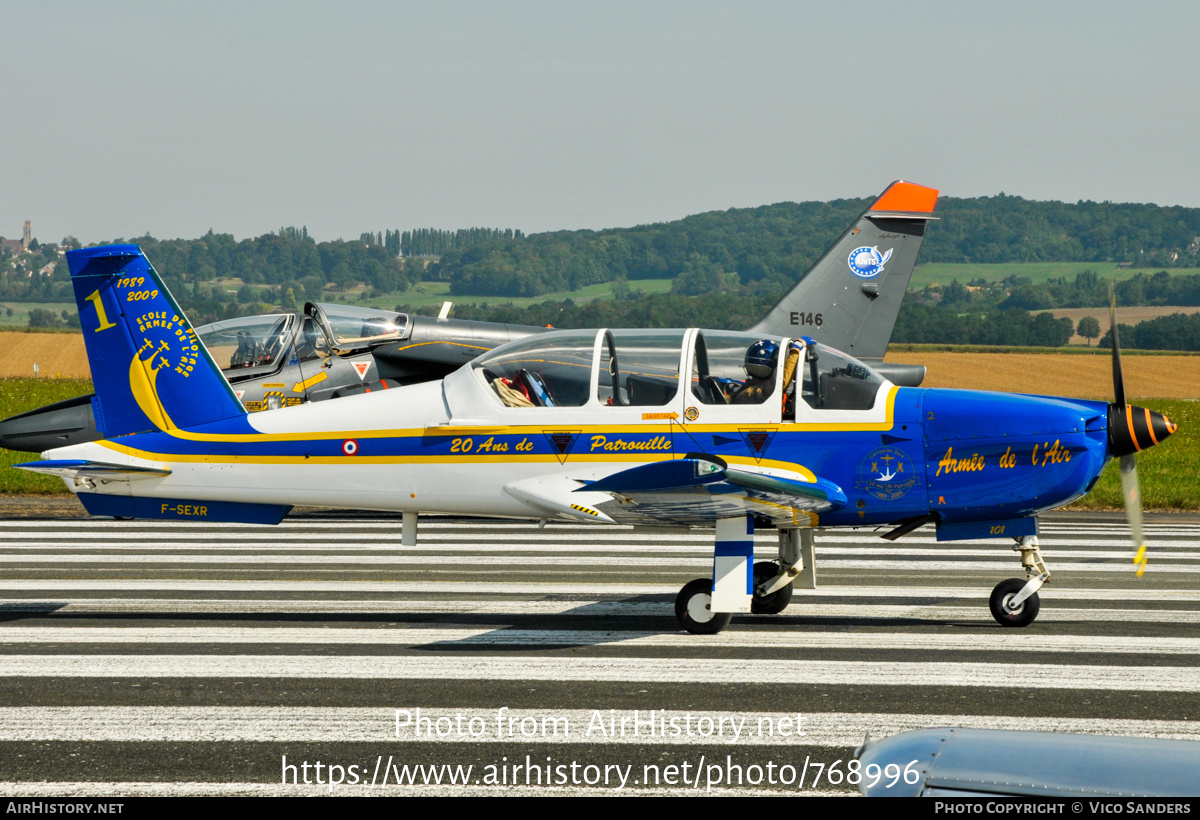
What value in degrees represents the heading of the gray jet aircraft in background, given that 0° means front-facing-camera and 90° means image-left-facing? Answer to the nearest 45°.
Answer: approximately 90°

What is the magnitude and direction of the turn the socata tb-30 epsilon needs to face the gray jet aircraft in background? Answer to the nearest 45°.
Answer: approximately 135° to its left

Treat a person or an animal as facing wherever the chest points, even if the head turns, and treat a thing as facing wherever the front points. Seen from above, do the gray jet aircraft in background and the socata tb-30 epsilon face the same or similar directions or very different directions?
very different directions

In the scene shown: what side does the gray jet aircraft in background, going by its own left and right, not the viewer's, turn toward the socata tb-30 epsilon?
left

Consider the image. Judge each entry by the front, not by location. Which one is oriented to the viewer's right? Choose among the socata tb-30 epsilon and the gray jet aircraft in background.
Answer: the socata tb-30 epsilon

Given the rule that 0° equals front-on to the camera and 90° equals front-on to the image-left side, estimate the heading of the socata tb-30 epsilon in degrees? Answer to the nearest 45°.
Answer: approximately 270°

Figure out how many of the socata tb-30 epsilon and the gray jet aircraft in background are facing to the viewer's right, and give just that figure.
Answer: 1

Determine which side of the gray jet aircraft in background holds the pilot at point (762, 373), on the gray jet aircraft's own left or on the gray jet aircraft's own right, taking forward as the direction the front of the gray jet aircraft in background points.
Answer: on the gray jet aircraft's own left
